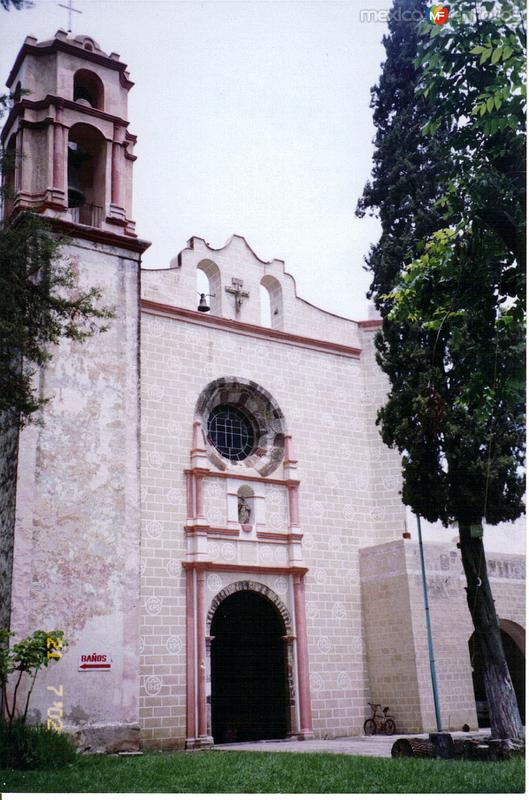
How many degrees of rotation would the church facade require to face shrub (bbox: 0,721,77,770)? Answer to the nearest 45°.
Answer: approximately 45° to its right

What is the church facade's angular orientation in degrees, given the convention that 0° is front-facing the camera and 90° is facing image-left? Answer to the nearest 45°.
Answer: approximately 315°

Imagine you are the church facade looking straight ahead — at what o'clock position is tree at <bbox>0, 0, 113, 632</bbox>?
The tree is roughly at 2 o'clock from the church facade.
